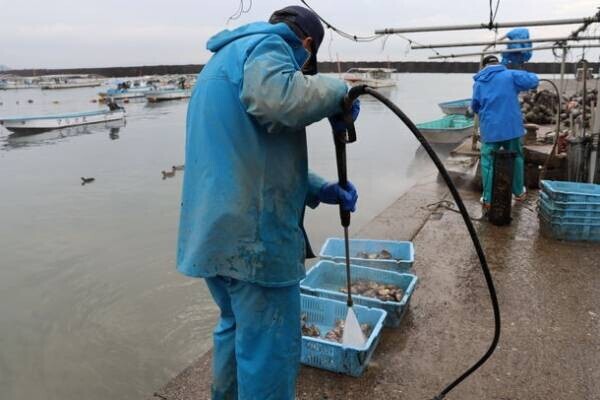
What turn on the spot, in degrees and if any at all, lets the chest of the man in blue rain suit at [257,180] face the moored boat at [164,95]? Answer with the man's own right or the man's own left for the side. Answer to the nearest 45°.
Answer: approximately 45° to the man's own left

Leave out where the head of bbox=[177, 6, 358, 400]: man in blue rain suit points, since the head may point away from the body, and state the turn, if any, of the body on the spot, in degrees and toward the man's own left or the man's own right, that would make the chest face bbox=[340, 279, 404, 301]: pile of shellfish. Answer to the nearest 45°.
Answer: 0° — they already face it

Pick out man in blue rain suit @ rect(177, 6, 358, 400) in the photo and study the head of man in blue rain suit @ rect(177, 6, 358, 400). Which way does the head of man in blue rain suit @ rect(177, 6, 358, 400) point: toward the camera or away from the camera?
away from the camera

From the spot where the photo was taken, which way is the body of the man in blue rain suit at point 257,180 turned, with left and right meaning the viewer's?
facing away from the viewer and to the right of the viewer

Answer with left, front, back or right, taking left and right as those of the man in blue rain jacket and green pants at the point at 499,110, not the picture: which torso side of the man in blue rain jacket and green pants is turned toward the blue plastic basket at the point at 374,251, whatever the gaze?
back

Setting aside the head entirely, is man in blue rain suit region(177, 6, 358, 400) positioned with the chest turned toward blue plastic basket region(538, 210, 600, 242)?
yes

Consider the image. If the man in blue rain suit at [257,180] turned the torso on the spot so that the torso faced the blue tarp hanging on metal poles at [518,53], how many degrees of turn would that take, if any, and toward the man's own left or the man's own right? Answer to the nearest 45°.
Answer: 0° — they already face it

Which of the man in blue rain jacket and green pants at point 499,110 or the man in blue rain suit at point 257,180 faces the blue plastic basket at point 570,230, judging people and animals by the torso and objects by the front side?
the man in blue rain suit at point 257,180

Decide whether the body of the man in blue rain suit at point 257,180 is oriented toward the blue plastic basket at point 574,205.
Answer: yes
